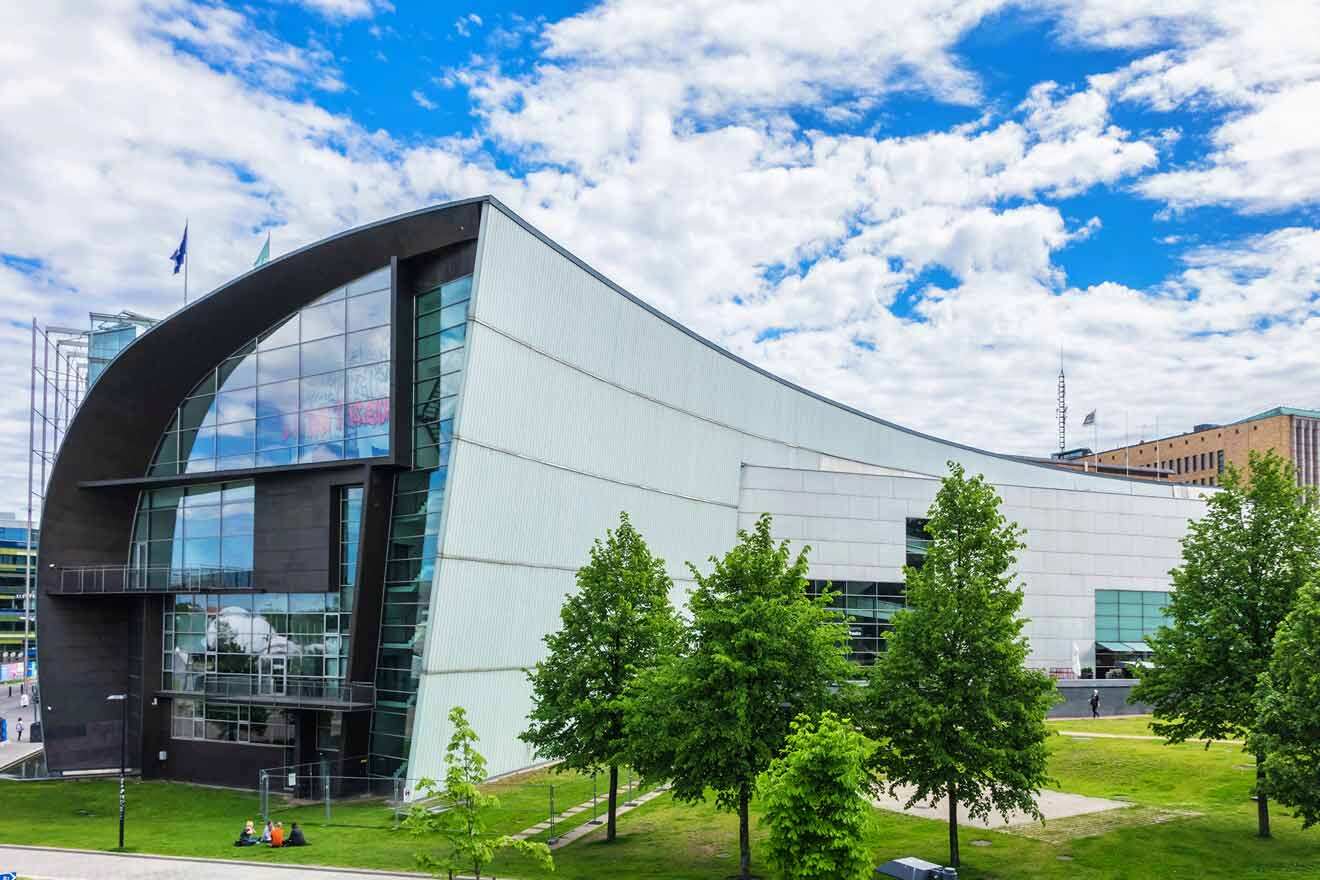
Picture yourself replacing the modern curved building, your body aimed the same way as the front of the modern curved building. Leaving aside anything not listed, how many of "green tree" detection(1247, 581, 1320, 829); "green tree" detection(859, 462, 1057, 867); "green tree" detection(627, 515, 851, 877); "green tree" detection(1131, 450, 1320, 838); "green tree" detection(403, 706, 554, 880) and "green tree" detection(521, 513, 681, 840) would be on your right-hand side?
0

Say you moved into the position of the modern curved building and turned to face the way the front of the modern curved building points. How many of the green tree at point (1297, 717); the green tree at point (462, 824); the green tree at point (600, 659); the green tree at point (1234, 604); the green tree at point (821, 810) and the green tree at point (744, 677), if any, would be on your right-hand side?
0

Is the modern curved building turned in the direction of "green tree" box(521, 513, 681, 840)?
no

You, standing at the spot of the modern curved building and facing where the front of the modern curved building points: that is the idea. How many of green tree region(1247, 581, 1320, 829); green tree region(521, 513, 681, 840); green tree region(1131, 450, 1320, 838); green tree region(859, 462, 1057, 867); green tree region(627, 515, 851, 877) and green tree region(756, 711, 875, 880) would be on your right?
0

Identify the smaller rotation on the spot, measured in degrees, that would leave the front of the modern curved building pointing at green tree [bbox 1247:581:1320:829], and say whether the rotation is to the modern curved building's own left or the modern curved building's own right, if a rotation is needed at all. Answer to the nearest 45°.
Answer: approximately 90° to the modern curved building's own left

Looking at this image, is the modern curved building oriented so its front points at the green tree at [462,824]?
no

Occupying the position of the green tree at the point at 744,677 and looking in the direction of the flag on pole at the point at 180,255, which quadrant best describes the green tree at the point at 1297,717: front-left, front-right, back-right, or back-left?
back-right

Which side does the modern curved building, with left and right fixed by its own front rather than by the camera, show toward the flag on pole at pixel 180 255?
right

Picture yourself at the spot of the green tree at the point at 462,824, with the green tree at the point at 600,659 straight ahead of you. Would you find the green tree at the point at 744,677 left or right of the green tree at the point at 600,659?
right

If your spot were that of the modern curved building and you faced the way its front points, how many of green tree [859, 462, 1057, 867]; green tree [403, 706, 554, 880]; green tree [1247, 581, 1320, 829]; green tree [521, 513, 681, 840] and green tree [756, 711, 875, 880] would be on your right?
0

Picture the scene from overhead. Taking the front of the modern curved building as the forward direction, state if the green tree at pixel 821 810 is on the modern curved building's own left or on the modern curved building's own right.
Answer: on the modern curved building's own left

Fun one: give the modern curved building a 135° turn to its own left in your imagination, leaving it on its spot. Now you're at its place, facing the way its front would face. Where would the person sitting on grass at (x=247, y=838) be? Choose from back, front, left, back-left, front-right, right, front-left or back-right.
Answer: right

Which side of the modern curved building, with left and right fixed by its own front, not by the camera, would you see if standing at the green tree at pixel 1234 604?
left

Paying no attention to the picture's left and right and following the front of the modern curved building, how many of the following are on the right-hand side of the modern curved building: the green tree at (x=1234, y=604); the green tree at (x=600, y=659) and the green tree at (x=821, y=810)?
0

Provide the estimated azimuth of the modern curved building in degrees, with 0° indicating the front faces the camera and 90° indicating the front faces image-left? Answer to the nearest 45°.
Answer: approximately 45°

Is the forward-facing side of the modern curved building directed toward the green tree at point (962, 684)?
no
